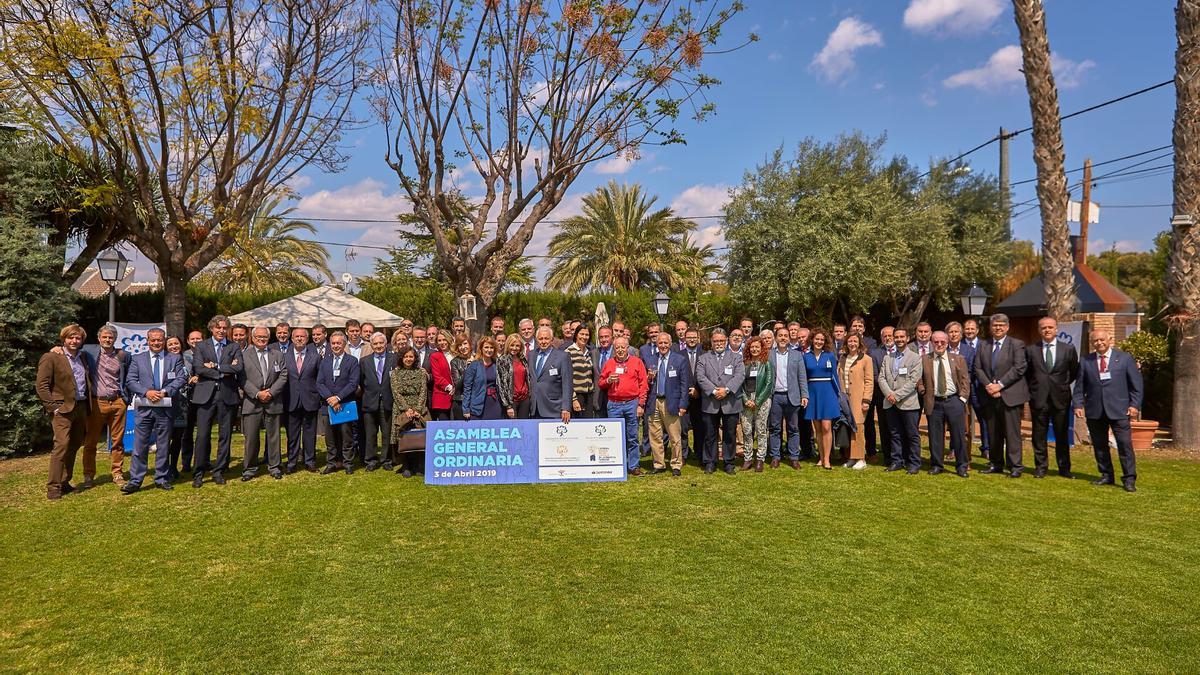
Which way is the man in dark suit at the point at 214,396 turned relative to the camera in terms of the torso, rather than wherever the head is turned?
toward the camera

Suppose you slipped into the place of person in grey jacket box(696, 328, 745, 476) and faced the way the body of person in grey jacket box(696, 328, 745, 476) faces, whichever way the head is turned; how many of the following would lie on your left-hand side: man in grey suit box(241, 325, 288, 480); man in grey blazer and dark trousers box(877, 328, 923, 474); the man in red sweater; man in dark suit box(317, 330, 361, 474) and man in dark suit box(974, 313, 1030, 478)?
2

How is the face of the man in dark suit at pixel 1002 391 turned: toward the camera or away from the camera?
toward the camera

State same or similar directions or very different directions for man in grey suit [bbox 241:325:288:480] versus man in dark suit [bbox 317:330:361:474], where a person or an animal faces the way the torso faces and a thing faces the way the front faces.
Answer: same or similar directions

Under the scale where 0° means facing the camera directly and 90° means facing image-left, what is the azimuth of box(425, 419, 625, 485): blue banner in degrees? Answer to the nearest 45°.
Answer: approximately 0°

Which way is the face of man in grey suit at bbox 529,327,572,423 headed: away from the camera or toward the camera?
toward the camera

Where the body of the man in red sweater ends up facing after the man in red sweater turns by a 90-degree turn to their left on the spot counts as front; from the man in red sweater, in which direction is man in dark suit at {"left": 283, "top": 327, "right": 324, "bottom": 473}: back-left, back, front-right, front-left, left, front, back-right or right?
back

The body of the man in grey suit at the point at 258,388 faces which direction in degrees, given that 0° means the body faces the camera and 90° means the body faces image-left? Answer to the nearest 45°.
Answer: approximately 0°

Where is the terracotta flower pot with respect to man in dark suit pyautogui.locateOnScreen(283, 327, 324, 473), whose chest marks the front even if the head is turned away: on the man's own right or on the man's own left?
on the man's own left

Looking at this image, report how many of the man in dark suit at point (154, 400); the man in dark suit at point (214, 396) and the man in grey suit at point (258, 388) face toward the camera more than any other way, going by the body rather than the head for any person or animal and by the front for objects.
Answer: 3

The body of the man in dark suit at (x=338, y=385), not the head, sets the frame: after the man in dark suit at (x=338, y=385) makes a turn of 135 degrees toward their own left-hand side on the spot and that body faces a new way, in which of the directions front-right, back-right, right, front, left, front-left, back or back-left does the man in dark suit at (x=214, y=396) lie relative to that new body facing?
back-left

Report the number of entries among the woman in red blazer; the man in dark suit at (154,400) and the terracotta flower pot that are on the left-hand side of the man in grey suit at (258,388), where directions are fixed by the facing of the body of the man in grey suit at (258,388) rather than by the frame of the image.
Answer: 2

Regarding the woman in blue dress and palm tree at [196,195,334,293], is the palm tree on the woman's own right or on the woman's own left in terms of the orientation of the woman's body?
on the woman's own right

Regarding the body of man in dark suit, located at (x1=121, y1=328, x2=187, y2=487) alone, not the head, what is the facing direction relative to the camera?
toward the camera

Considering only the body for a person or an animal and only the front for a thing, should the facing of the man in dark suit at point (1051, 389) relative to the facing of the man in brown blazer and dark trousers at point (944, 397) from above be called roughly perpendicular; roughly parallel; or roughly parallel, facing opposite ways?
roughly parallel
